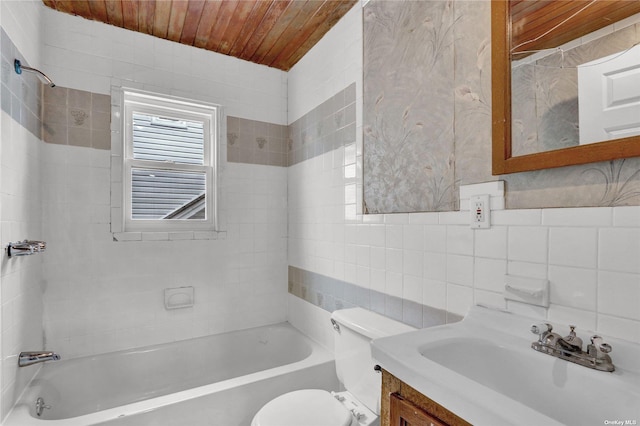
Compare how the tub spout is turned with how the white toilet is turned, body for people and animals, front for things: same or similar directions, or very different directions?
very different directions

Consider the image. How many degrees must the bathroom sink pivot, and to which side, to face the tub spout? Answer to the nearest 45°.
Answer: approximately 45° to its right

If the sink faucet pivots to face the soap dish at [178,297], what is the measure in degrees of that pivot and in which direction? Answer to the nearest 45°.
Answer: approximately 45° to its right

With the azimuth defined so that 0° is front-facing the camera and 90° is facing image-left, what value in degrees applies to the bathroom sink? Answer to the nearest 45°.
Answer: approximately 45°

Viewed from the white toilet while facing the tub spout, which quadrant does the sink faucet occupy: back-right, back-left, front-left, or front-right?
back-left

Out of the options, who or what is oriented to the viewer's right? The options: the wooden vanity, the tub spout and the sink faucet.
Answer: the tub spout

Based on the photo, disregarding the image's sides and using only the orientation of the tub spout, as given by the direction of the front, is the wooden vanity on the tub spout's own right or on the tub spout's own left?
on the tub spout's own right

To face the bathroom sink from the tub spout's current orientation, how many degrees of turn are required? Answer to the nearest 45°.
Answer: approximately 45° to its right

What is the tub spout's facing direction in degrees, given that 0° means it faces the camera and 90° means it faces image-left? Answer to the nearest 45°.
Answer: approximately 270°
